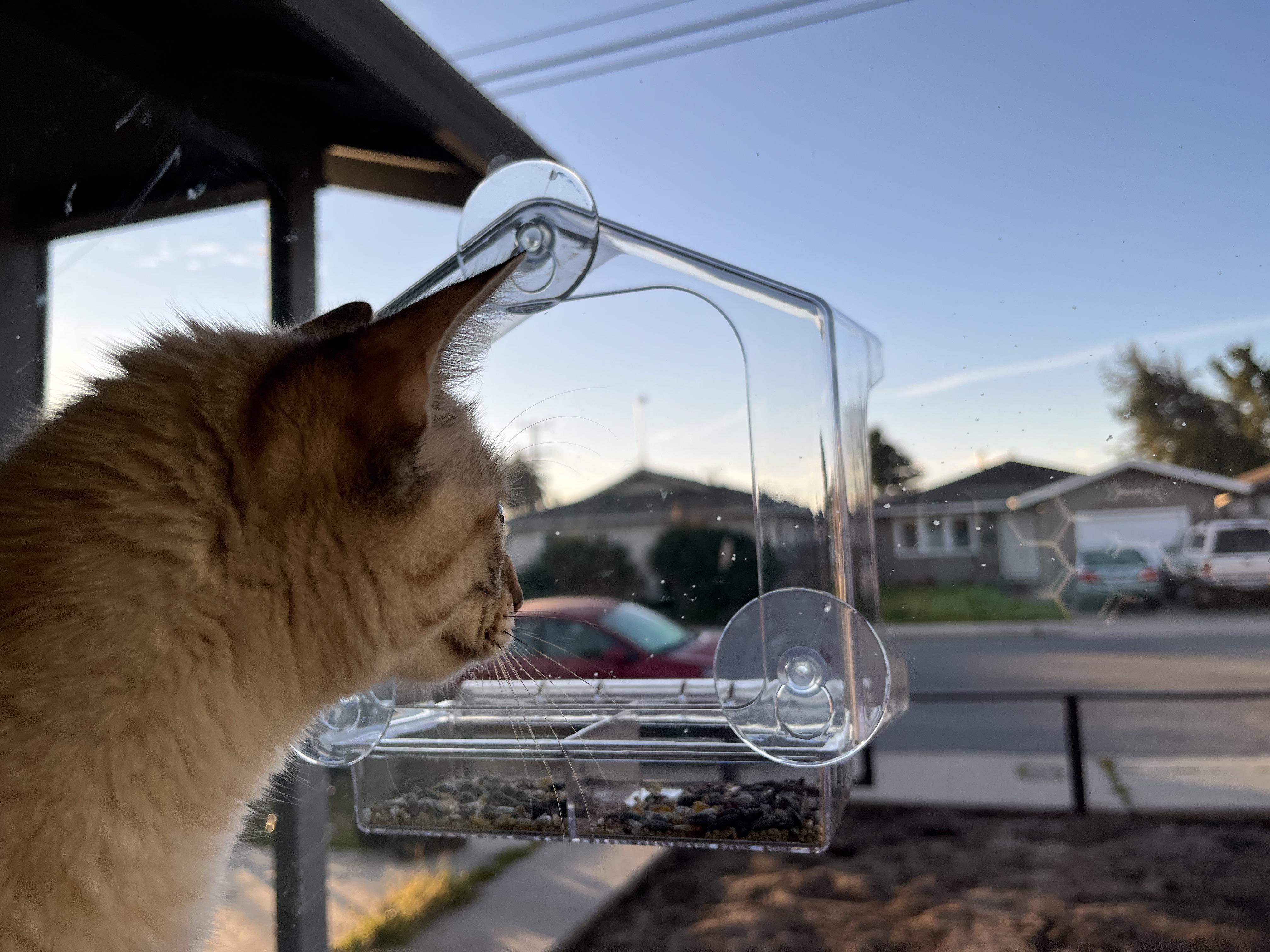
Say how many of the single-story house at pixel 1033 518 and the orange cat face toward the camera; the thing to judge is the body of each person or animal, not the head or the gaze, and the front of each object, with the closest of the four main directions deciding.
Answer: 1

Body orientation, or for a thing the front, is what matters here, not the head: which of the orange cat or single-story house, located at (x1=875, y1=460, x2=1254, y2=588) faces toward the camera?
the single-story house

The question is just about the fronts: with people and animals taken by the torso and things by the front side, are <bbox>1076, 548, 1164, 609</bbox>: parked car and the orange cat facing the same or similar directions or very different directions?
same or similar directions

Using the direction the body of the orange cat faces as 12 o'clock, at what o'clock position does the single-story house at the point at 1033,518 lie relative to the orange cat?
The single-story house is roughly at 1 o'clock from the orange cat.

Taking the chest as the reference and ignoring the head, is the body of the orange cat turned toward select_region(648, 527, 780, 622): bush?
yes

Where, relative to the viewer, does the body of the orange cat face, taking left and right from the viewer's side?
facing away from the viewer and to the right of the viewer

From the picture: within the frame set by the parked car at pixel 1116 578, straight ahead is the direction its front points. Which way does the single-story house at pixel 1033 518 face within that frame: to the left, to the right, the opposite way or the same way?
the opposite way

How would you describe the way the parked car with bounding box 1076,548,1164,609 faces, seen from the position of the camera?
facing away from the viewer

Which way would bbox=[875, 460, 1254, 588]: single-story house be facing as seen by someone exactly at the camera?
facing the viewer

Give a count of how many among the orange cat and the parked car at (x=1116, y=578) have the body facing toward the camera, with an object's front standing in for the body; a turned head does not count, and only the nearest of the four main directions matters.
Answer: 0

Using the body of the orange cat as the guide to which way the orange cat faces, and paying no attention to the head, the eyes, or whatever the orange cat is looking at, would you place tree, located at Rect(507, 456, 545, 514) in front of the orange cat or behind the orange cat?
in front
